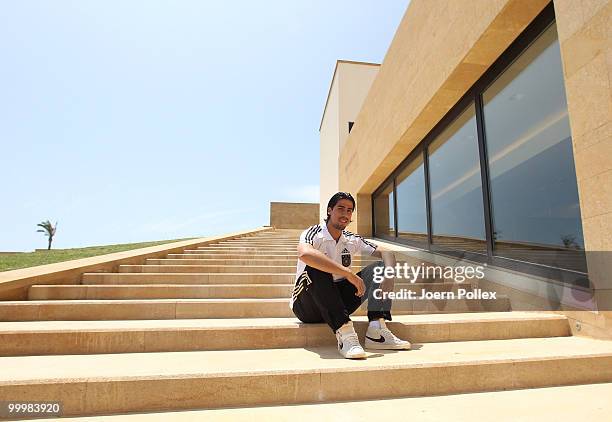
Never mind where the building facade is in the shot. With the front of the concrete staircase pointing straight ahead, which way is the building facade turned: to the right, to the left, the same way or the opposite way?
to the right

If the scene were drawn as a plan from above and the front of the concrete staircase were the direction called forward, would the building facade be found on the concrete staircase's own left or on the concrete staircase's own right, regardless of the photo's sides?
on the concrete staircase's own left

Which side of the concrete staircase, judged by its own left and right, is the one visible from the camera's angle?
front

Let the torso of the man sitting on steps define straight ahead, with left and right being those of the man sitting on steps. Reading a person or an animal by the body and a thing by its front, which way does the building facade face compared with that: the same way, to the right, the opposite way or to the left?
to the right

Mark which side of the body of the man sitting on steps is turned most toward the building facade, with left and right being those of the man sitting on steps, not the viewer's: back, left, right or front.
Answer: left

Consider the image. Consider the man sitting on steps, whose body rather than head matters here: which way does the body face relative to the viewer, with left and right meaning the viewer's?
facing the viewer and to the right of the viewer

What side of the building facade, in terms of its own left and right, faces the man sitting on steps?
front

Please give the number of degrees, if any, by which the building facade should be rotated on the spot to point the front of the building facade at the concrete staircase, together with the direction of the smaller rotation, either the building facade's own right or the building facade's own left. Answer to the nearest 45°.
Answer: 0° — it already faces it

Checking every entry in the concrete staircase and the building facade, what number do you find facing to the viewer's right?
0
